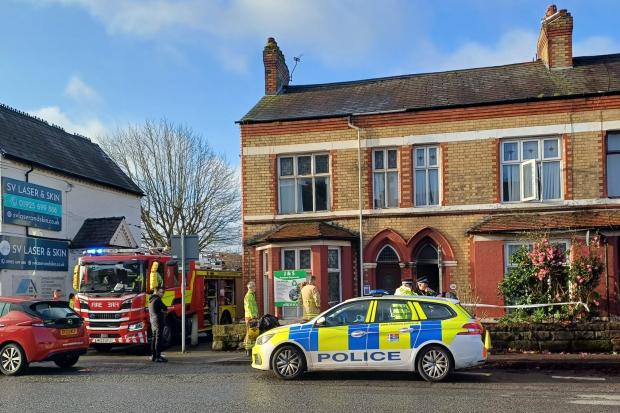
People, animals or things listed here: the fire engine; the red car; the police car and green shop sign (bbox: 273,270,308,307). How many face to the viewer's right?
0

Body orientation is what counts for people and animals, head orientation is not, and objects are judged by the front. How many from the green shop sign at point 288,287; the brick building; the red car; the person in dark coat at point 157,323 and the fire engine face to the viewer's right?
1

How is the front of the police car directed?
to the viewer's left

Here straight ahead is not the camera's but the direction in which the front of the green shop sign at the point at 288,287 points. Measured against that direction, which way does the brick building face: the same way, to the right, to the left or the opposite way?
the same way

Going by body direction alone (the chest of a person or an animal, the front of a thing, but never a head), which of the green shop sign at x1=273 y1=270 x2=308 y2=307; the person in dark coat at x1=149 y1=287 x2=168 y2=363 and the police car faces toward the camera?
the green shop sign

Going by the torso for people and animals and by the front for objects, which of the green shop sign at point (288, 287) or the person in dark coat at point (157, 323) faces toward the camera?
the green shop sign

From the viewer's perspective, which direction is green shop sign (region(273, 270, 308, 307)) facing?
toward the camera

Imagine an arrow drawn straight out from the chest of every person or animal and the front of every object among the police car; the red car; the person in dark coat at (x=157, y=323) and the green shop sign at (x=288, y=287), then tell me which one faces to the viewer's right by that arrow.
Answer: the person in dark coat

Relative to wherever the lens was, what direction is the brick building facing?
facing the viewer

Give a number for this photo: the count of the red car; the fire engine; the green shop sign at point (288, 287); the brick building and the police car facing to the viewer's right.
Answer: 0

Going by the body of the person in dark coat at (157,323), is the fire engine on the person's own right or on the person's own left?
on the person's own left

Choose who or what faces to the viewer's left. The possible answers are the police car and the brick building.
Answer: the police car

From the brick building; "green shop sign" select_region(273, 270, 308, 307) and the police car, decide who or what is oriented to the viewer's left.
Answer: the police car

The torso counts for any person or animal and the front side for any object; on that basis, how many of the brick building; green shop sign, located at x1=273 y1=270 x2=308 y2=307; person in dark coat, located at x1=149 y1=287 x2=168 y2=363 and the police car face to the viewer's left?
1

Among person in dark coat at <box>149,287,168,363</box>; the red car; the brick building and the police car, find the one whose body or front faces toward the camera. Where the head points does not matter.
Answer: the brick building

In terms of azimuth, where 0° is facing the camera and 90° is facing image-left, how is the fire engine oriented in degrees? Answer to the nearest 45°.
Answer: approximately 45°
